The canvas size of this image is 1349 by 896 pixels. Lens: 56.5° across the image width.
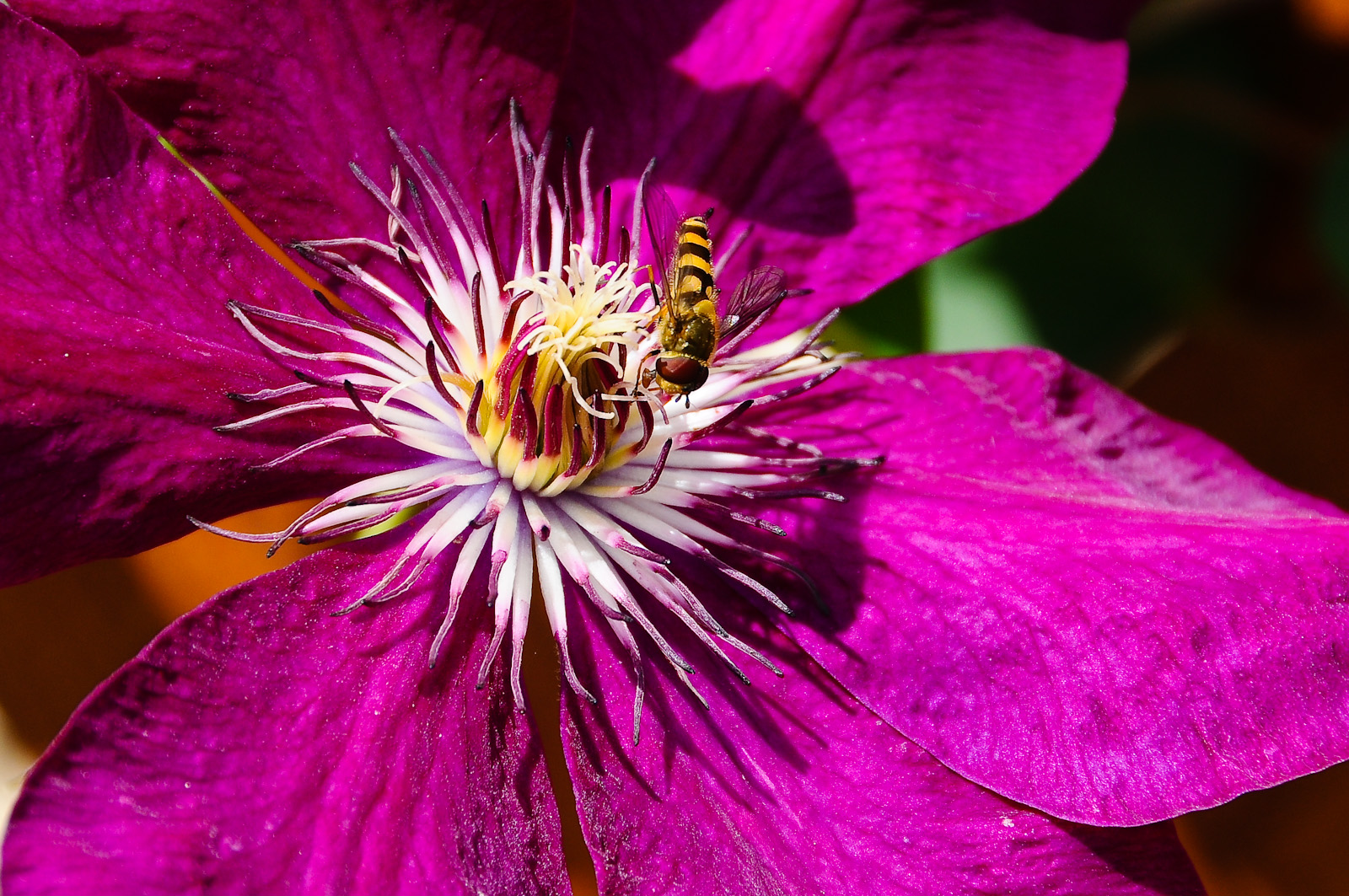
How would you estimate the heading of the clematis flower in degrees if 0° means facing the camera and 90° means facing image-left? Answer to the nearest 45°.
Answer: approximately 0°

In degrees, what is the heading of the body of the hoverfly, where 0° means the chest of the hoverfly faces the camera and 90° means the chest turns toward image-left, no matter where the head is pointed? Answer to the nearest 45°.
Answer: approximately 0°
